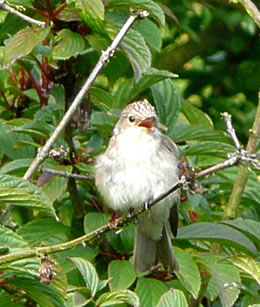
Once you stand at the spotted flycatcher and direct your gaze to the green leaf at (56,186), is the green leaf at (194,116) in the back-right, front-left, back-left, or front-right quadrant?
back-right

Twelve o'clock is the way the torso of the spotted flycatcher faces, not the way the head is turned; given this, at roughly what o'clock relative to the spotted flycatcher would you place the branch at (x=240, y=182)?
The branch is roughly at 9 o'clock from the spotted flycatcher.

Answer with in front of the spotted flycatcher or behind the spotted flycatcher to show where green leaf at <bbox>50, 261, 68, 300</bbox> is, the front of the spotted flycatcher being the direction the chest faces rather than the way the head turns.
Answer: in front

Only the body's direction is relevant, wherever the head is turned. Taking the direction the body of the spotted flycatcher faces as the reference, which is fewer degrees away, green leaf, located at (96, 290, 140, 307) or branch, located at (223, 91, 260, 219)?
the green leaf

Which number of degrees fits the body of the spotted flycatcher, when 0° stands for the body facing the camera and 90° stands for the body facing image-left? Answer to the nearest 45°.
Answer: approximately 0°

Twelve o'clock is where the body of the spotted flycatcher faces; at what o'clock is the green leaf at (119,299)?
The green leaf is roughly at 12 o'clock from the spotted flycatcher.

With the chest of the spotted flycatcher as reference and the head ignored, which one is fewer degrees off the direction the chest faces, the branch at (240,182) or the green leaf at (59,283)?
the green leaf

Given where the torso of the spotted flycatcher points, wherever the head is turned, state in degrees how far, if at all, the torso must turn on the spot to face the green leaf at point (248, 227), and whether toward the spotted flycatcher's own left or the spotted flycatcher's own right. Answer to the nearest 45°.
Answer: approximately 45° to the spotted flycatcher's own left
